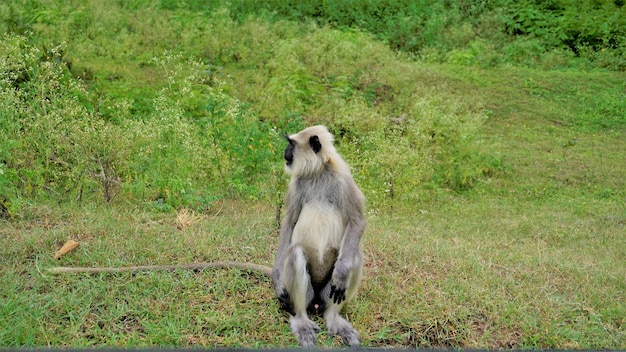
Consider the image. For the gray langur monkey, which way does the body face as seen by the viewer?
toward the camera
